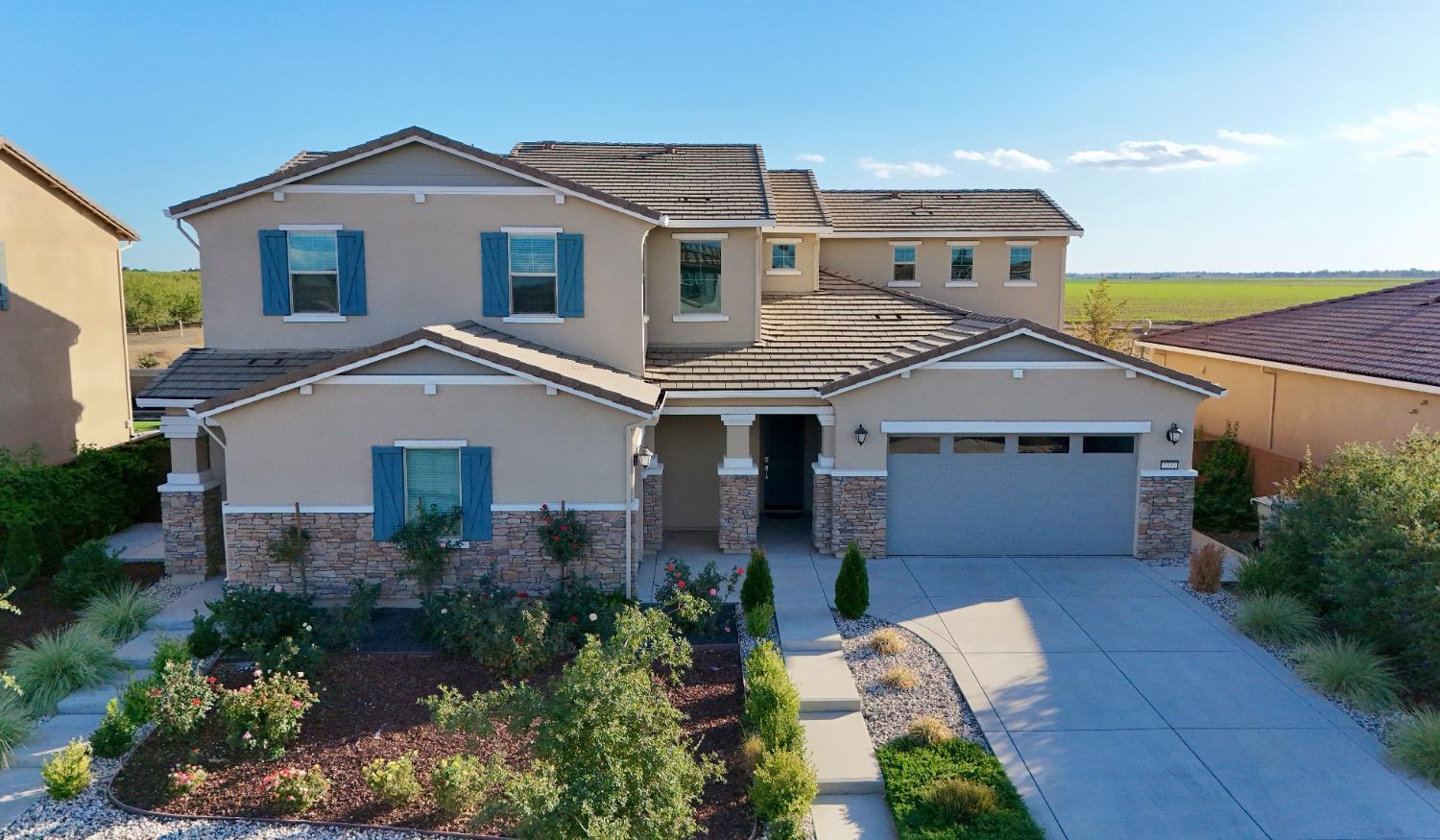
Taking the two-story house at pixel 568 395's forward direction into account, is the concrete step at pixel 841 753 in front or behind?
in front

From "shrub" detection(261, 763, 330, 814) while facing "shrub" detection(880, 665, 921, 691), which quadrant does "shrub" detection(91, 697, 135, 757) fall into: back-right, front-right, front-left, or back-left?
back-left

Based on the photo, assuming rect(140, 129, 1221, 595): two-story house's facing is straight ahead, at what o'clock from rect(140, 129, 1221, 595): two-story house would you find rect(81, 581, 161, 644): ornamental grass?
The ornamental grass is roughly at 2 o'clock from the two-story house.

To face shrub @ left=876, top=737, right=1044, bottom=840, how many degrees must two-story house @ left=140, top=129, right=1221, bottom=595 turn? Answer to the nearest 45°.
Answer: approximately 45° to its left

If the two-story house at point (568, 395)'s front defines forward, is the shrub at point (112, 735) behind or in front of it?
in front

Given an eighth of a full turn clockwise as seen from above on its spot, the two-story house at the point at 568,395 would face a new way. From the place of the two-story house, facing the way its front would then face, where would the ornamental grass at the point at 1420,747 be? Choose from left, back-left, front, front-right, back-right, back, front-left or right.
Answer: left

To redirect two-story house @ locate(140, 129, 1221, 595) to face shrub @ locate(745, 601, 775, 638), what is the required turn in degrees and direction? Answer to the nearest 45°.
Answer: approximately 45° to its left

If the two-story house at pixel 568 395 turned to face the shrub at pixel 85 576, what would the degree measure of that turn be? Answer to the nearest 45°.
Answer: approximately 90° to its right

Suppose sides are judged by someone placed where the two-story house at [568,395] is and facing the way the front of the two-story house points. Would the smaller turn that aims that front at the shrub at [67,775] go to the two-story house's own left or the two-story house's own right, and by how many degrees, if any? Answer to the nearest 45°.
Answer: approximately 45° to the two-story house's own right

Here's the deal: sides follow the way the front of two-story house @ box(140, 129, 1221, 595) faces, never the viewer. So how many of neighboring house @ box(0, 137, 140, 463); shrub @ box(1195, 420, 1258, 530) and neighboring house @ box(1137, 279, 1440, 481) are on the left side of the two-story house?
2

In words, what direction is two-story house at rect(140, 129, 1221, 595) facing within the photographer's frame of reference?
facing the viewer

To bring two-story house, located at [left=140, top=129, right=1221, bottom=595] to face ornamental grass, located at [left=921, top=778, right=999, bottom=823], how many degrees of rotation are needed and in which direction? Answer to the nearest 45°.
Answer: approximately 45° to its left

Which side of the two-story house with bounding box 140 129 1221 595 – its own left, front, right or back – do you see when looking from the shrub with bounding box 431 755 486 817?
front

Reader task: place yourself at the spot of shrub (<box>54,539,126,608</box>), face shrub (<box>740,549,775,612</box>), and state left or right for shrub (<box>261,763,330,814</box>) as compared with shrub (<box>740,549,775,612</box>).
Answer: right

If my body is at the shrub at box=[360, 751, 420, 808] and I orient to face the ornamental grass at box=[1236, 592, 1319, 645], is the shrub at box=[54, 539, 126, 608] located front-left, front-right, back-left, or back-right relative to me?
back-left

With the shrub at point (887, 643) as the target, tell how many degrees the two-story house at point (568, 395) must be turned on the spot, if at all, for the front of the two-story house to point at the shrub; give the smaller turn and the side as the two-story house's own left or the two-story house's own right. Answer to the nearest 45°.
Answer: approximately 45° to the two-story house's own left
